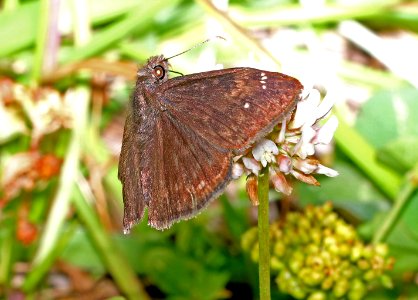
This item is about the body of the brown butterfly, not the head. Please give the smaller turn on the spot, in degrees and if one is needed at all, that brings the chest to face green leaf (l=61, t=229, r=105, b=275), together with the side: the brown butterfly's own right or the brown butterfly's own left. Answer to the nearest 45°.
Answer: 0° — it already faces it
